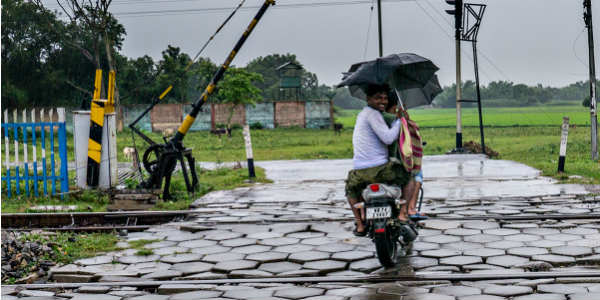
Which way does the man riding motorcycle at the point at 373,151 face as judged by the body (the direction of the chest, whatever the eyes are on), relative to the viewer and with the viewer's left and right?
facing away from the viewer and to the right of the viewer

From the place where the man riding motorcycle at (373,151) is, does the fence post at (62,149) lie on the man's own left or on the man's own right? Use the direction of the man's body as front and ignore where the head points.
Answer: on the man's own left

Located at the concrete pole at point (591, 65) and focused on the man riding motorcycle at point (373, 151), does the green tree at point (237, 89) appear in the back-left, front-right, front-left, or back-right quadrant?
back-right

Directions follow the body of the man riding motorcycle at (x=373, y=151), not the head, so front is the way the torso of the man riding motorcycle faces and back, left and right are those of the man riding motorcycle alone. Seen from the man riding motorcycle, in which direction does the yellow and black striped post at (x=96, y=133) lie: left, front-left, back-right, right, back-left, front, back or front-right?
left

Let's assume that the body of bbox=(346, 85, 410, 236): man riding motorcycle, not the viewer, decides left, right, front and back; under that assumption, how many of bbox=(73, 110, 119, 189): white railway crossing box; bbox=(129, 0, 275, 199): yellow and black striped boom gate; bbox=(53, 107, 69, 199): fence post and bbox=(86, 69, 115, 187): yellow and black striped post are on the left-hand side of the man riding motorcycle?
4

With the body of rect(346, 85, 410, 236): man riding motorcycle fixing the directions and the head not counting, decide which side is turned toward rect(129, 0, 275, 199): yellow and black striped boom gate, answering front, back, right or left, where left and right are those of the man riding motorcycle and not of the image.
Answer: left

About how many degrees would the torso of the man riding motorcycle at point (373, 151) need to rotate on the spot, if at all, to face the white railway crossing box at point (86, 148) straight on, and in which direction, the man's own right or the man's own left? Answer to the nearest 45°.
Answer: approximately 90° to the man's own left

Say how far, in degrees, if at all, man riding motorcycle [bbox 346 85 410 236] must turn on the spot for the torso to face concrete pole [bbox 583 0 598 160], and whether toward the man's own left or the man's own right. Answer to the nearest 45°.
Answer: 0° — they already face it

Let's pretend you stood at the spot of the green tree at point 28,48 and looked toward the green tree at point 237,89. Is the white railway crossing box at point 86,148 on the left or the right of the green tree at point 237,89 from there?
right

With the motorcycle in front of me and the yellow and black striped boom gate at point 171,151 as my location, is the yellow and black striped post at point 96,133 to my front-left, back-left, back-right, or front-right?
back-right
